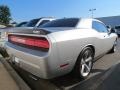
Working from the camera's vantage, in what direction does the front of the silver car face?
facing away from the viewer and to the right of the viewer
